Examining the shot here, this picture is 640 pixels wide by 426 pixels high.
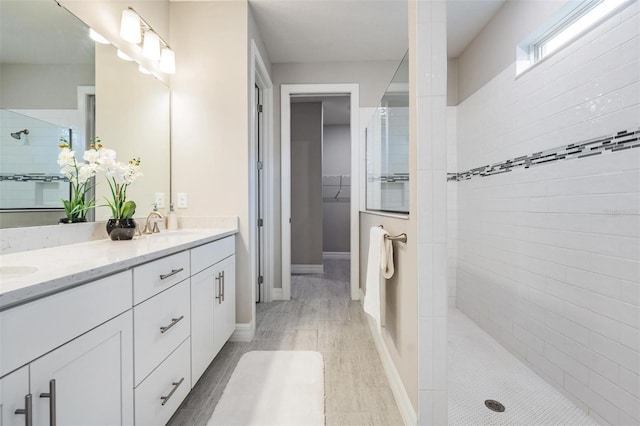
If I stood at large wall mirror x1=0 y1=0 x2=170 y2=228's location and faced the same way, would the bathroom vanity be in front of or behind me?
in front

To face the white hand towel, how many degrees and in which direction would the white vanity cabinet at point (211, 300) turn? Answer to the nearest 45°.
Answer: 0° — it already faces it

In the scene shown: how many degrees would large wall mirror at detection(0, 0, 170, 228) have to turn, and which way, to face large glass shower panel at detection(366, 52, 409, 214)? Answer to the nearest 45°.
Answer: approximately 45° to its left

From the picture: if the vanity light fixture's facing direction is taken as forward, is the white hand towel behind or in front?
in front

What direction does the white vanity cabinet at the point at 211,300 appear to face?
to the viewer's right

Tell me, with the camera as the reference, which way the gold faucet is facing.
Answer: facing the viewer and to the right of the viewer

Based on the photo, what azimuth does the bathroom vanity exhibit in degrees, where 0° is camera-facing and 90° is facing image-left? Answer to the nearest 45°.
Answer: approximately 315°
